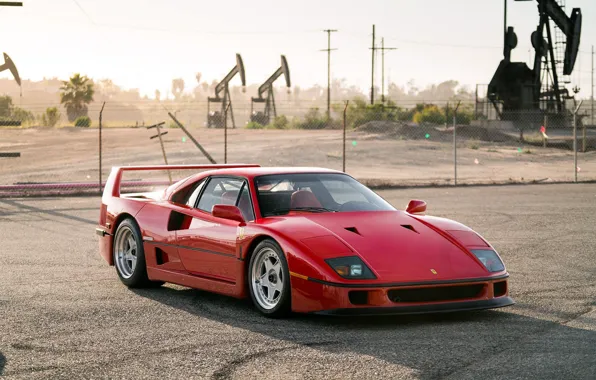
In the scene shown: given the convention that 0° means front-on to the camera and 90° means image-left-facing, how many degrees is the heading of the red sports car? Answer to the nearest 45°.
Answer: approximately 315°

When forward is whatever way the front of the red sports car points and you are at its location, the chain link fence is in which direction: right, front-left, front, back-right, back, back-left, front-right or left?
back-left
